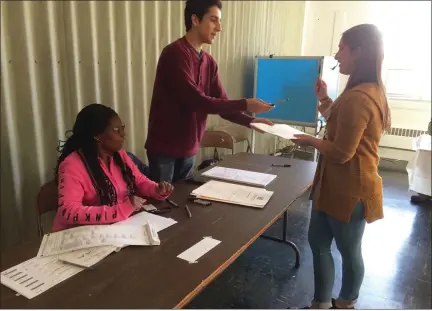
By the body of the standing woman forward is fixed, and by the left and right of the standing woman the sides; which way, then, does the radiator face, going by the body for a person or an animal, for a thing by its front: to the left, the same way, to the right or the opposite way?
to the left

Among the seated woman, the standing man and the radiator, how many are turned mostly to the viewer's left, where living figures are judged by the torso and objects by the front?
0

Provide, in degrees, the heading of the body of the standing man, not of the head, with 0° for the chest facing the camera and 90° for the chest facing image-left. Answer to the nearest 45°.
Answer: approximately 315°

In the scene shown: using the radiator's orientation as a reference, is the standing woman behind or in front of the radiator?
in front

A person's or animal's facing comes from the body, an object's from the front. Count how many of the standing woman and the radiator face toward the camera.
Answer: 1

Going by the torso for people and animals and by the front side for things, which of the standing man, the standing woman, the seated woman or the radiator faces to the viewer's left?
the standing woman

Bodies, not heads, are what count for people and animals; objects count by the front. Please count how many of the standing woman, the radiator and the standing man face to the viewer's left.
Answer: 1

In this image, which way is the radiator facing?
toward the camera

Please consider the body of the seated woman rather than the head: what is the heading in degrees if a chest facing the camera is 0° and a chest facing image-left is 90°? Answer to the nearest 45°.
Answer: approximately 315°

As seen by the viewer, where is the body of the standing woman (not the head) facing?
to the viewer's left

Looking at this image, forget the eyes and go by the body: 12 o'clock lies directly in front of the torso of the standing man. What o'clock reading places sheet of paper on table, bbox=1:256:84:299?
The sheet of paper on table is roughly at 2 o'clock from the standing man.

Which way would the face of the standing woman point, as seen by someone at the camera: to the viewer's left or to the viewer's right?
to the viewer's left

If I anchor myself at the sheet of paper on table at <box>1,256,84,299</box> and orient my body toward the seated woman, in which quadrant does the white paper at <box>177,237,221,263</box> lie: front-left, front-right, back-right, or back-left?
front-right

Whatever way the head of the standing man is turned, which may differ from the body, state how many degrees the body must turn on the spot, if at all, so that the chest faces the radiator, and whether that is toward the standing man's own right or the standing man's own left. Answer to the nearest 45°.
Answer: approximately 90° to the standing man's own left

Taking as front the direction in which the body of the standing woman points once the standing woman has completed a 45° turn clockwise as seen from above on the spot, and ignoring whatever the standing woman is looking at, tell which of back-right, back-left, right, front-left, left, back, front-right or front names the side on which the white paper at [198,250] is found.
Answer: left

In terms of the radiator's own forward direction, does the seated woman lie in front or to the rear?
in front

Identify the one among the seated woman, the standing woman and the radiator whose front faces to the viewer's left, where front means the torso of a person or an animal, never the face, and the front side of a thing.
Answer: the standing woman

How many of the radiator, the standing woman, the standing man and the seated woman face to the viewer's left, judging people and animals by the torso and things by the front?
1
